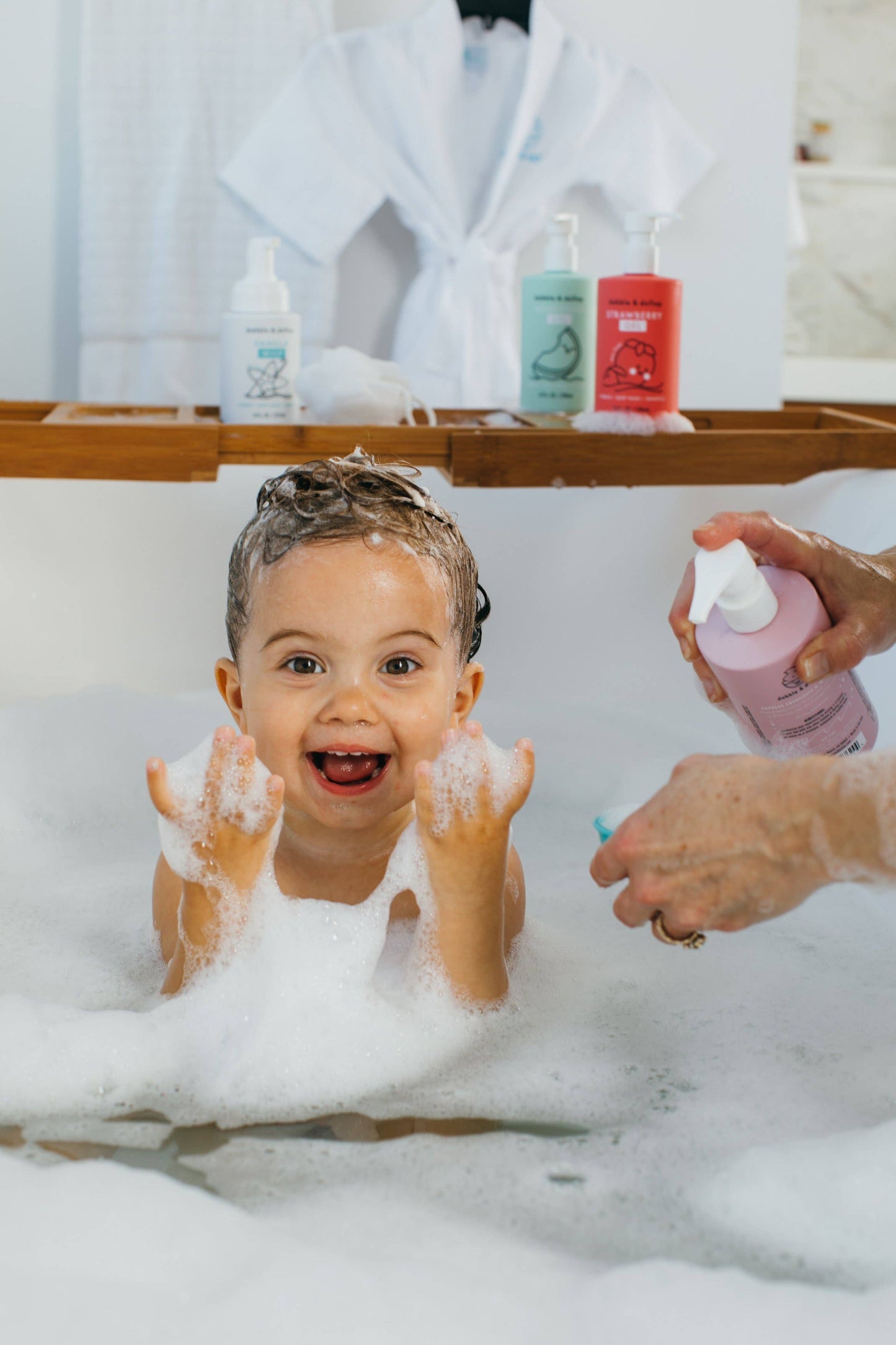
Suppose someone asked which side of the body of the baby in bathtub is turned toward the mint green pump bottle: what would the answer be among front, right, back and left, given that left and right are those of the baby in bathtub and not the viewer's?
back

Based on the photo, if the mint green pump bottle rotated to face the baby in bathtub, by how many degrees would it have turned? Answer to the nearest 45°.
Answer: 0° — it already faces them

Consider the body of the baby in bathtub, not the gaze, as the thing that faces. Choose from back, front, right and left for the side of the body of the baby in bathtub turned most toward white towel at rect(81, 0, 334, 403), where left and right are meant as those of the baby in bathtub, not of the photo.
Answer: back
